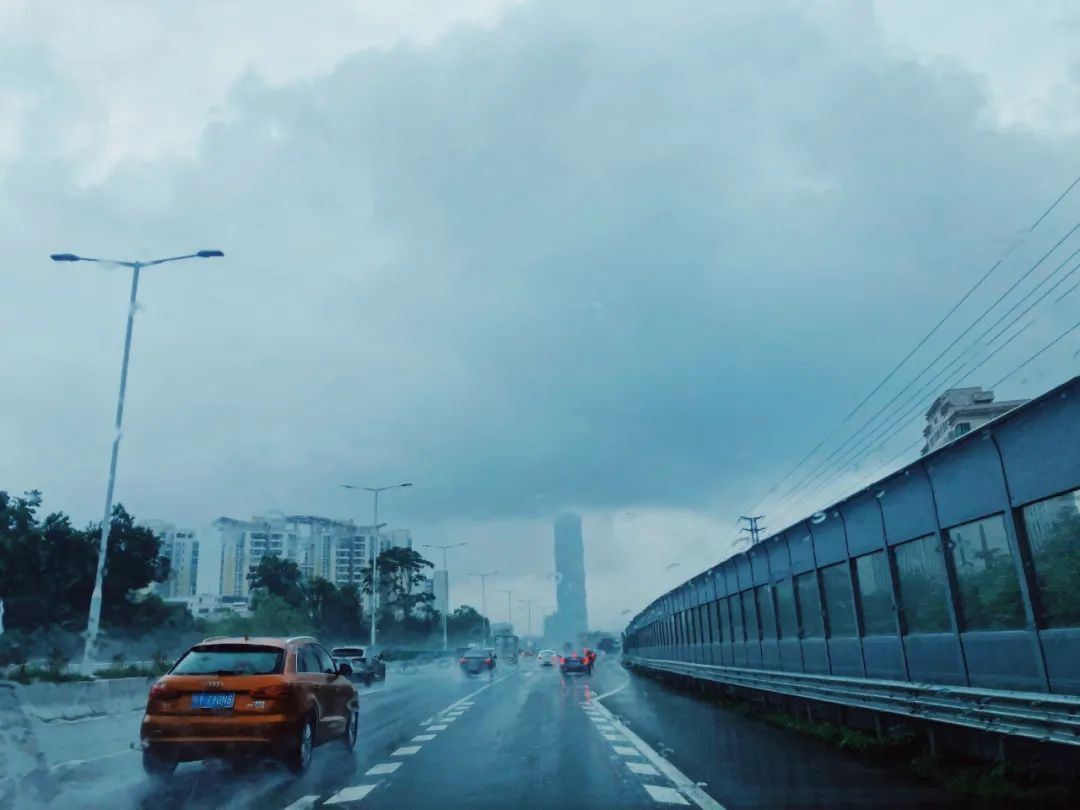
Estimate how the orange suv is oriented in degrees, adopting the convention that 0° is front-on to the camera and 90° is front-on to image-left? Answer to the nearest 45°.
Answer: approximately 225°

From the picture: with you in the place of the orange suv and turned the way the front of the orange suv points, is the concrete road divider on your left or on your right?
on your left

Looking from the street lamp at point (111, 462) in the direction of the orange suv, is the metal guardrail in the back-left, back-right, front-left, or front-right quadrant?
front-left

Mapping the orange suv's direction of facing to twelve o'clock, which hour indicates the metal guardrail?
The metal guardrail is roughly at 2 o'clock from the orange suv.

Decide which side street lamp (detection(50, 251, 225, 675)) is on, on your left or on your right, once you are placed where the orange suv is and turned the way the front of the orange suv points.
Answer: on your left
